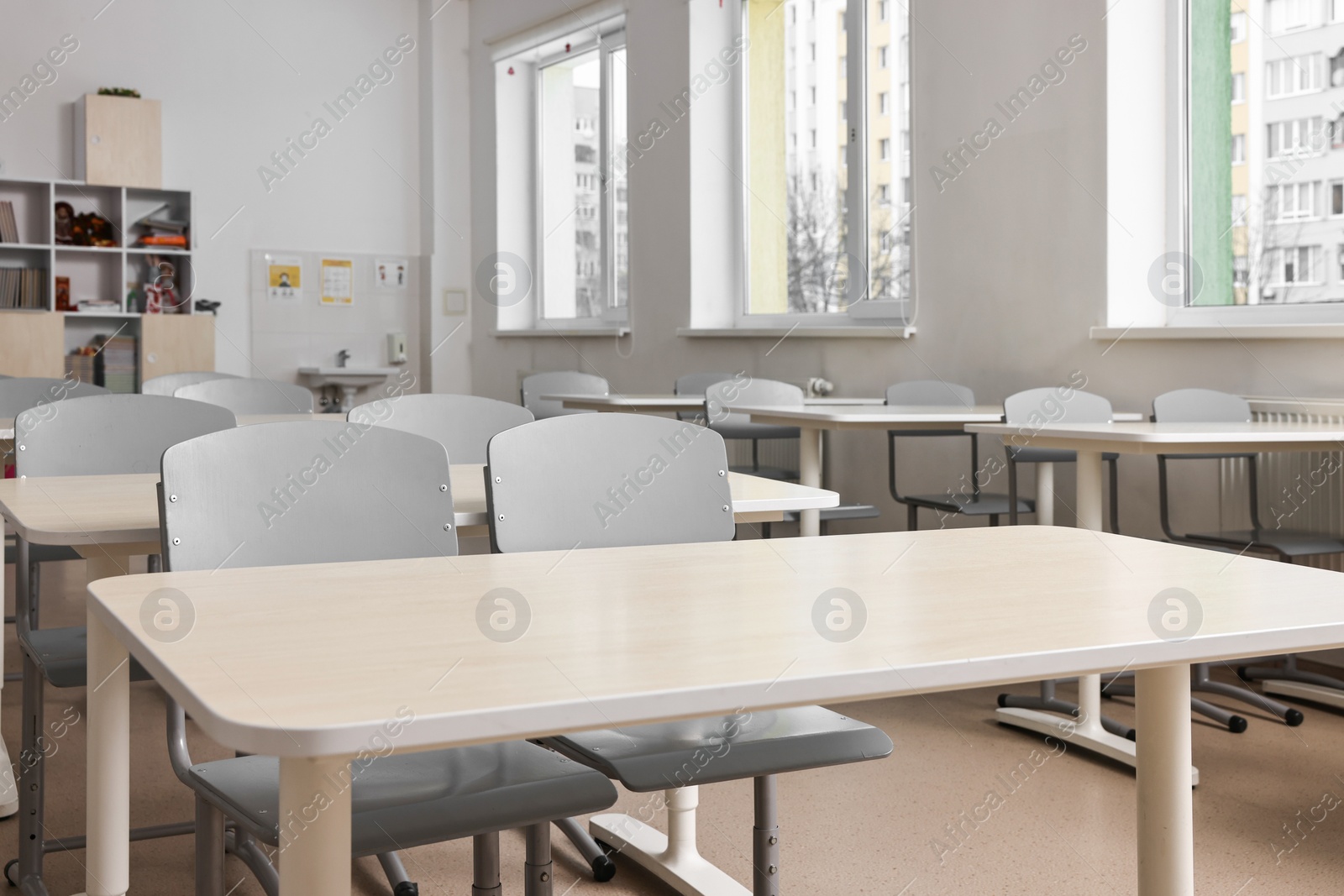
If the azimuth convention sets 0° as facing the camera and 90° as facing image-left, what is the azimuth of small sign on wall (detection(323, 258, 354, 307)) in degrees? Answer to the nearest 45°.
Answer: approximately 0°

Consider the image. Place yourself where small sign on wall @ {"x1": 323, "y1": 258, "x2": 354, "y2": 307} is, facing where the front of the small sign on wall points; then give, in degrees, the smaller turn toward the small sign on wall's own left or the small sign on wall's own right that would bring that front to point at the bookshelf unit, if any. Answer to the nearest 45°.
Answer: approximately 45° to the small sign on wall's own right

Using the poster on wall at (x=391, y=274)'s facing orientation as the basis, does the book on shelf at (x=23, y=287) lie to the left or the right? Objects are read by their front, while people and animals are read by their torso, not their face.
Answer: on its right

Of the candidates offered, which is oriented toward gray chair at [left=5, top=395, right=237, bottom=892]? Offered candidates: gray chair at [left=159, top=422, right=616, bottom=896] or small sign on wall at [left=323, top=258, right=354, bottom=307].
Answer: the small sign on wall

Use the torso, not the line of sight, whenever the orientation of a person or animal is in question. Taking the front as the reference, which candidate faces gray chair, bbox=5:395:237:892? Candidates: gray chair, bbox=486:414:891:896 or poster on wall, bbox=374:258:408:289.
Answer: the poster on wall
